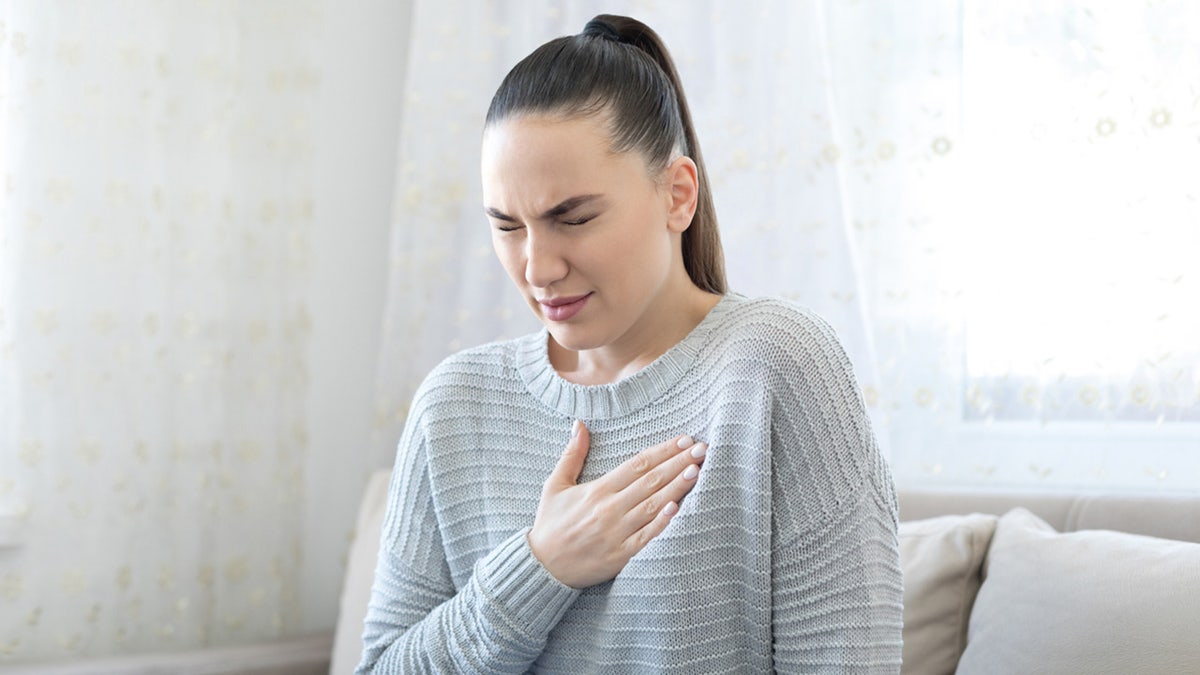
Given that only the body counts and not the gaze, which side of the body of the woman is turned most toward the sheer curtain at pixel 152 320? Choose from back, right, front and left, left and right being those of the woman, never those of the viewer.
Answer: right

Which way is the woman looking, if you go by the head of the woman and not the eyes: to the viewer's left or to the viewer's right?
to the viewer's left

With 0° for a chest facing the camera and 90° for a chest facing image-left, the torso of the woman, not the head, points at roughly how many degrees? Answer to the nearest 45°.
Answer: approximately 45°

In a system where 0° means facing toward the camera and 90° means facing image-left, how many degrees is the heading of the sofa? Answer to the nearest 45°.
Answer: approximately 0°
